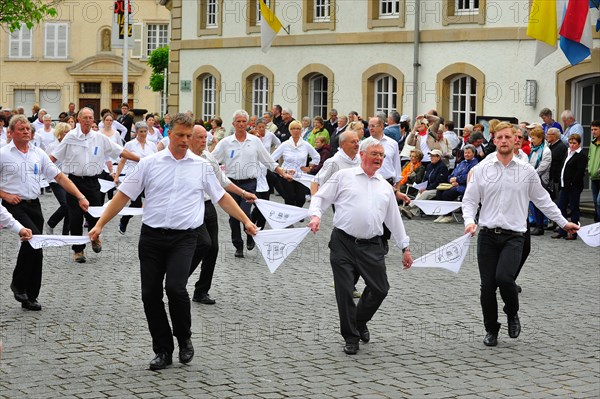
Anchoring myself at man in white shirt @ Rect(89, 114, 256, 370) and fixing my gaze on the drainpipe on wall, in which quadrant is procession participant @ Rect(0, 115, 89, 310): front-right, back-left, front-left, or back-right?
front-left

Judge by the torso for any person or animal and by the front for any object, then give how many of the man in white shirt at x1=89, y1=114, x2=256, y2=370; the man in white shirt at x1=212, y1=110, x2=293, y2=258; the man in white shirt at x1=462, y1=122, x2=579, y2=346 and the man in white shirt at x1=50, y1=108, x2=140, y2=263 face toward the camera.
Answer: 4

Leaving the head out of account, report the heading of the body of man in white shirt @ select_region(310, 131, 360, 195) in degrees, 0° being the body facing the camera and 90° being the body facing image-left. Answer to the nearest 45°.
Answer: approximately 315°

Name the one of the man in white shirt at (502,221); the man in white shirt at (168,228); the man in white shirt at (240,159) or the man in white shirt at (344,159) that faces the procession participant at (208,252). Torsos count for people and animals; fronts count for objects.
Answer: the man in white shirt at (240,159)

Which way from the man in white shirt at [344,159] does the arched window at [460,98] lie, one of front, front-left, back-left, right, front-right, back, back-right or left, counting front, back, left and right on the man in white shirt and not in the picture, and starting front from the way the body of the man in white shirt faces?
back-left

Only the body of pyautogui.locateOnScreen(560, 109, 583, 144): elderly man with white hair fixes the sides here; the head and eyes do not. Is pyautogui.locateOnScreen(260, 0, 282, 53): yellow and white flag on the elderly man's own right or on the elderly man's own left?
on the elderly man's own right

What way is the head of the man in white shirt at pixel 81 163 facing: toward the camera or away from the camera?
toward the camera

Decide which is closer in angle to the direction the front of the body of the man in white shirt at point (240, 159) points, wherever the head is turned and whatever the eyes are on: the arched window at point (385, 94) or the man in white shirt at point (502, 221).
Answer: the man in white shirt

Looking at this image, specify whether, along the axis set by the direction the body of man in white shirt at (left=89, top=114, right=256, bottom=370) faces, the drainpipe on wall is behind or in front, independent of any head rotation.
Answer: behind

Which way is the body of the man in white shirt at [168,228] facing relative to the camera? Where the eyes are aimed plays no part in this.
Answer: toward the camera

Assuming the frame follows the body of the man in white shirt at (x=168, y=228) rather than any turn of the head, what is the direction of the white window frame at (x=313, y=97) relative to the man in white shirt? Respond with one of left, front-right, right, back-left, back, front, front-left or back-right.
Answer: back

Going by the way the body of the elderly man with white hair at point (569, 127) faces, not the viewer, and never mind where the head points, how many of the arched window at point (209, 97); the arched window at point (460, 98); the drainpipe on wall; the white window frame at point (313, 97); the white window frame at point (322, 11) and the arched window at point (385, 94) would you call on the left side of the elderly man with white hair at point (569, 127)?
0

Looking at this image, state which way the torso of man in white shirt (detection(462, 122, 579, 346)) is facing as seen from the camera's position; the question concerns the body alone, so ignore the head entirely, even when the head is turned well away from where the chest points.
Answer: toward the camera

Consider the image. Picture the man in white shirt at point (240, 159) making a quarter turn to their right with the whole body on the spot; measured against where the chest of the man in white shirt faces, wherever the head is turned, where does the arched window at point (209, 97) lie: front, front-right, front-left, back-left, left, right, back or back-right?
right

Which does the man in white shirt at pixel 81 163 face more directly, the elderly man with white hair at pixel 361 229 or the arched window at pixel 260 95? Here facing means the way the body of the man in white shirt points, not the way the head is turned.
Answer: the elderly man with white hair

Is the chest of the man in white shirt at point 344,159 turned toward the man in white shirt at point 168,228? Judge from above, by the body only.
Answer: no

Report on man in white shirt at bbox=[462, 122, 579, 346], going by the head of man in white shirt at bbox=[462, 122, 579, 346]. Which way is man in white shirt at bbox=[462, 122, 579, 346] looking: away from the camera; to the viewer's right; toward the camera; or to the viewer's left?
toward the camera

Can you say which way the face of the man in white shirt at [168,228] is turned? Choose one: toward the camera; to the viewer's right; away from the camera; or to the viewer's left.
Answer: toward the camera

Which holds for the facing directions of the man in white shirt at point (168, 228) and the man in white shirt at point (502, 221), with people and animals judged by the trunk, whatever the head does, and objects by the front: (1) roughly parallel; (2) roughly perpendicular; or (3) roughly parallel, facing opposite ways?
roughly parallel

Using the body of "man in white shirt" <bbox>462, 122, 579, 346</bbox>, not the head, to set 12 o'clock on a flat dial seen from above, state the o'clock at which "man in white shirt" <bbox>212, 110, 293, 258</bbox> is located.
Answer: "man in white shirt" <bbox>212, 110, 293, 258</bbox> is roughly at 5 o'clock from "man in white shirt" <bbox>462, 122, 579, 346</bbox>.
